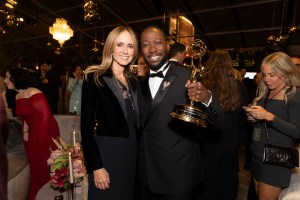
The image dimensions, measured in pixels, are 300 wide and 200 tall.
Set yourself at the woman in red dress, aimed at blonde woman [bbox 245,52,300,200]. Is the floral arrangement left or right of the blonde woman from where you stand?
right

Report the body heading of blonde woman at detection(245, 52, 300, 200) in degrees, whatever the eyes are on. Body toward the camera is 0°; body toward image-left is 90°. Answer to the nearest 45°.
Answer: approximately 45°

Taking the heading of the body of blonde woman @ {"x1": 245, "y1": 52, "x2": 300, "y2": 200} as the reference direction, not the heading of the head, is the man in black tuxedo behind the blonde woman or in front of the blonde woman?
in front

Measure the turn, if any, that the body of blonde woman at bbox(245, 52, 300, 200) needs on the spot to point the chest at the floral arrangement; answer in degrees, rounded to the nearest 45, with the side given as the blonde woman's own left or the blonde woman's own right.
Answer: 0° — they already face it

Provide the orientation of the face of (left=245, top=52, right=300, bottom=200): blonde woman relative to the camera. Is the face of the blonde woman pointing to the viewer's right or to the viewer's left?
to the viewer's left

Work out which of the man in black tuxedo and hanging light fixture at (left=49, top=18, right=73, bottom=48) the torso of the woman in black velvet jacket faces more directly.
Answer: the man in black tuxedo

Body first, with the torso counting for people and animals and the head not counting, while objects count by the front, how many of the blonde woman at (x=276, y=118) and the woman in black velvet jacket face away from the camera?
0

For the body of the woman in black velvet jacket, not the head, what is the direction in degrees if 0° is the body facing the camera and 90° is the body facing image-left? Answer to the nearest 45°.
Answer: approximately 315°
